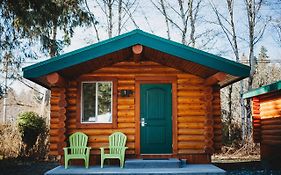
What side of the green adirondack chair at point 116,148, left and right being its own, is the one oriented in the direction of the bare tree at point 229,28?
back

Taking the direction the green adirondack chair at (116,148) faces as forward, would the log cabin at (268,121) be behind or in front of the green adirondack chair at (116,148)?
behind

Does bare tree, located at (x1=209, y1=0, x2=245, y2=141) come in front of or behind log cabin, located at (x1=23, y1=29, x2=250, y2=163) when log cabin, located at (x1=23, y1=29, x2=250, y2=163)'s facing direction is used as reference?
behind

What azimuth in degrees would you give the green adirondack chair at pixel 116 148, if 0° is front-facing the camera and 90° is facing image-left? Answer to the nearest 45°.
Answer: approximately 45°

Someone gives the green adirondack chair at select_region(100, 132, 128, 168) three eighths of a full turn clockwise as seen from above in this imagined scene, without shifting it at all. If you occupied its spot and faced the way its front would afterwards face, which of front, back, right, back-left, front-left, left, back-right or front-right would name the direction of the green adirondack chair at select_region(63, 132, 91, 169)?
left

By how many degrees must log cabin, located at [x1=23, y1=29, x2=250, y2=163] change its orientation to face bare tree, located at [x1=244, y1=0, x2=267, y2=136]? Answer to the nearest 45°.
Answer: approximately 135° to its left

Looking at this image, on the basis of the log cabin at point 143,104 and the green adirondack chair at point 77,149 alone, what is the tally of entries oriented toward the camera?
2

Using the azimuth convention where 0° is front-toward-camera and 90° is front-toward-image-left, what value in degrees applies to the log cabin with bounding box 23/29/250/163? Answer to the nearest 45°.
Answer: approximately 0°
